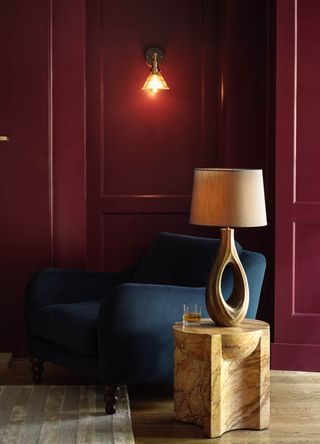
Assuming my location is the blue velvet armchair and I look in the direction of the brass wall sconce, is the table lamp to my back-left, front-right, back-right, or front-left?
back-right

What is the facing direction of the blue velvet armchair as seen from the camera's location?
facing the viewer and to the left of the viewer

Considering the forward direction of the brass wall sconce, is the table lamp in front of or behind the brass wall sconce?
in front

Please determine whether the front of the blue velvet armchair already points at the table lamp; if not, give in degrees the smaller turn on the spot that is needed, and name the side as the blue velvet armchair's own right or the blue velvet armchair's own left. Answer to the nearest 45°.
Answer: approximately 90° to the blue velvet armchair's own left

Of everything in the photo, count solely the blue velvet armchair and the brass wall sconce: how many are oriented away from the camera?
0

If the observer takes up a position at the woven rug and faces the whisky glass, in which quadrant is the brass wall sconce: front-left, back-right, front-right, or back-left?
front-left

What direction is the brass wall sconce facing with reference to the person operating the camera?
facing the viewer
